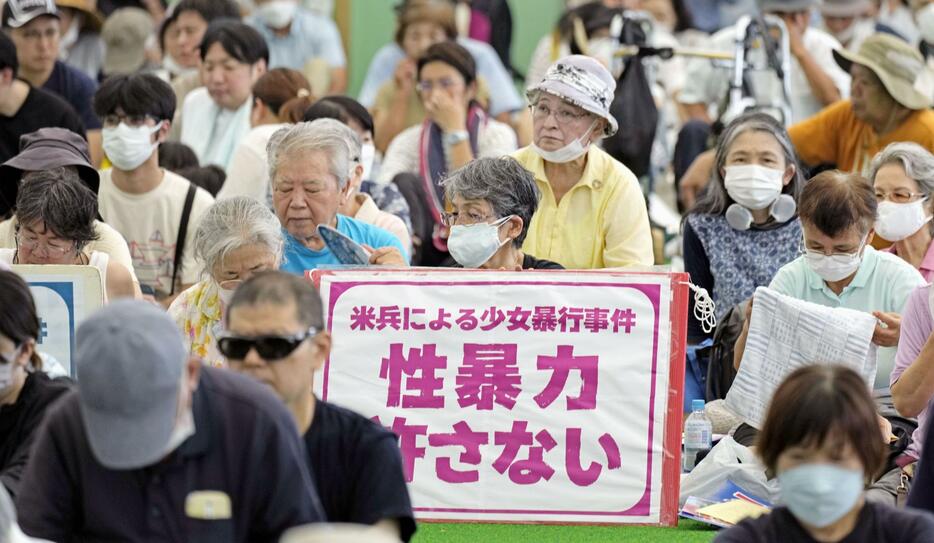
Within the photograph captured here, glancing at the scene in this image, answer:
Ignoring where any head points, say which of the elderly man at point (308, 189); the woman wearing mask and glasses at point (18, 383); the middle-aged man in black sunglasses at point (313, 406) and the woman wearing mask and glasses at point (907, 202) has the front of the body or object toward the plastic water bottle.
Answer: the woman wearing mask and glasses at point (907, 202)

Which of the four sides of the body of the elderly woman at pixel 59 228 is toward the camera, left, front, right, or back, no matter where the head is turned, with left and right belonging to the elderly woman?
front

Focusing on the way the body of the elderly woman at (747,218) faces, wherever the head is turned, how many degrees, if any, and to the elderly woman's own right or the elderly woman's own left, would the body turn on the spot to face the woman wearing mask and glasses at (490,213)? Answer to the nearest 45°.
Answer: approximately 45° to the elderly woman's own right

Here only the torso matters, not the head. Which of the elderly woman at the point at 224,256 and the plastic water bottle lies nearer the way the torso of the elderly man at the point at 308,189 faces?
the elderly woman

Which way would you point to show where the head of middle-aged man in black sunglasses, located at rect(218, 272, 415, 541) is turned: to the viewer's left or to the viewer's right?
to the viewer's left

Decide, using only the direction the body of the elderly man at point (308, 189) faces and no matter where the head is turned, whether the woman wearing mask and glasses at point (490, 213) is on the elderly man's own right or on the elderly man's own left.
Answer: on the elderly man's own left

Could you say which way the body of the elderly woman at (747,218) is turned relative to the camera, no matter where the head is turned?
toward the camera

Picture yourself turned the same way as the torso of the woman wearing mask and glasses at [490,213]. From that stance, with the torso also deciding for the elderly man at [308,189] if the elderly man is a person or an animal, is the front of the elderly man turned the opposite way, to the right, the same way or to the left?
the same way

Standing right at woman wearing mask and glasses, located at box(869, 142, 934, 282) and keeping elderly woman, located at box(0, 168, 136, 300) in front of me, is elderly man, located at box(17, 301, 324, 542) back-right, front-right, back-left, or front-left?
front-left

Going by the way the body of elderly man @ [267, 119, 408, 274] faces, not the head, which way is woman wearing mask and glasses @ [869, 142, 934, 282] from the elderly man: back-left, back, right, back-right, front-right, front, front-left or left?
back-left

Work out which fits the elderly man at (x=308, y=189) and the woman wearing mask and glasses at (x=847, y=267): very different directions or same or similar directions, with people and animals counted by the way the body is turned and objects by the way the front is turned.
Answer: same or similar directions

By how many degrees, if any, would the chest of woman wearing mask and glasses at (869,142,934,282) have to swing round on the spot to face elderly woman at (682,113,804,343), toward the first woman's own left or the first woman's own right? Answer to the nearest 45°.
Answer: approximately 45° to the first woman's own right

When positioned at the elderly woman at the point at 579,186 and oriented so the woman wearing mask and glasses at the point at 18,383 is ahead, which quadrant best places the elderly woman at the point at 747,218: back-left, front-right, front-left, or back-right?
back-left

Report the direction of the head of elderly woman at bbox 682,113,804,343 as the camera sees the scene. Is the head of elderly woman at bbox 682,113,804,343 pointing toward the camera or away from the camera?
toward the camera

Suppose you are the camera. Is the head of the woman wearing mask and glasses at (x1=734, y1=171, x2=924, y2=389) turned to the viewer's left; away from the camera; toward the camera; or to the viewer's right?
toward the camera

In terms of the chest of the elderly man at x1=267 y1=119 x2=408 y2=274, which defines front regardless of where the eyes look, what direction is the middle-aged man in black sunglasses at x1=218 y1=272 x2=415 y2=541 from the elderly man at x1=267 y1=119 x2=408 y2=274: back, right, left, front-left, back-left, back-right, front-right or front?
front-left
